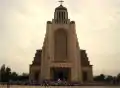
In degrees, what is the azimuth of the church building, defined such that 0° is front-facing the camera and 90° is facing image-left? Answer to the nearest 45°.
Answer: approximately 0°
